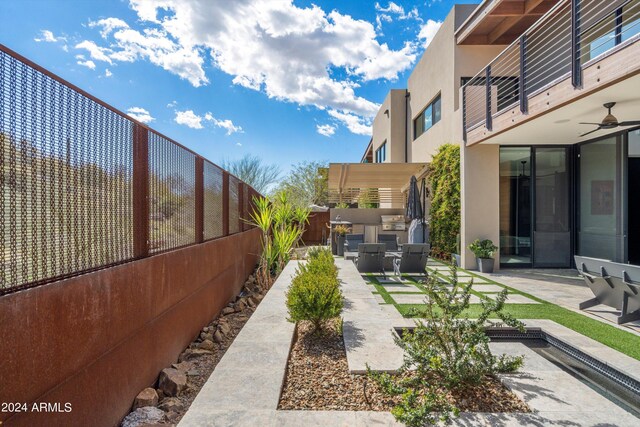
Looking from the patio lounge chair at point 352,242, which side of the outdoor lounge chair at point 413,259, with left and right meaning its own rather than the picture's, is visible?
front

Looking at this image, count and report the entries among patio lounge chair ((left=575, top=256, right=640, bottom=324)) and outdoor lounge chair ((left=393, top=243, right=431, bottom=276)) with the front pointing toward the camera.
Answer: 0

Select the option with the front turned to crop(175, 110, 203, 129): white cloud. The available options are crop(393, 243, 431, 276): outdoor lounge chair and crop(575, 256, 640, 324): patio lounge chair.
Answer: the outdoor lounge chair

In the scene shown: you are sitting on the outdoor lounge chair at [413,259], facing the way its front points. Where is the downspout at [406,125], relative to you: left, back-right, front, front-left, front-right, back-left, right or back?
front-right

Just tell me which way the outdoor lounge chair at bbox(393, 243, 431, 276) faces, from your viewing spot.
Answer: facing away from the viewer and to the left of the viewer

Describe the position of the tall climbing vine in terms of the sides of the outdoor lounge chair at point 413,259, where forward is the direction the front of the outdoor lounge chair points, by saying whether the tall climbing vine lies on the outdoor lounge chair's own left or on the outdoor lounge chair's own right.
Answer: on the outdoor lounge chair's own right
